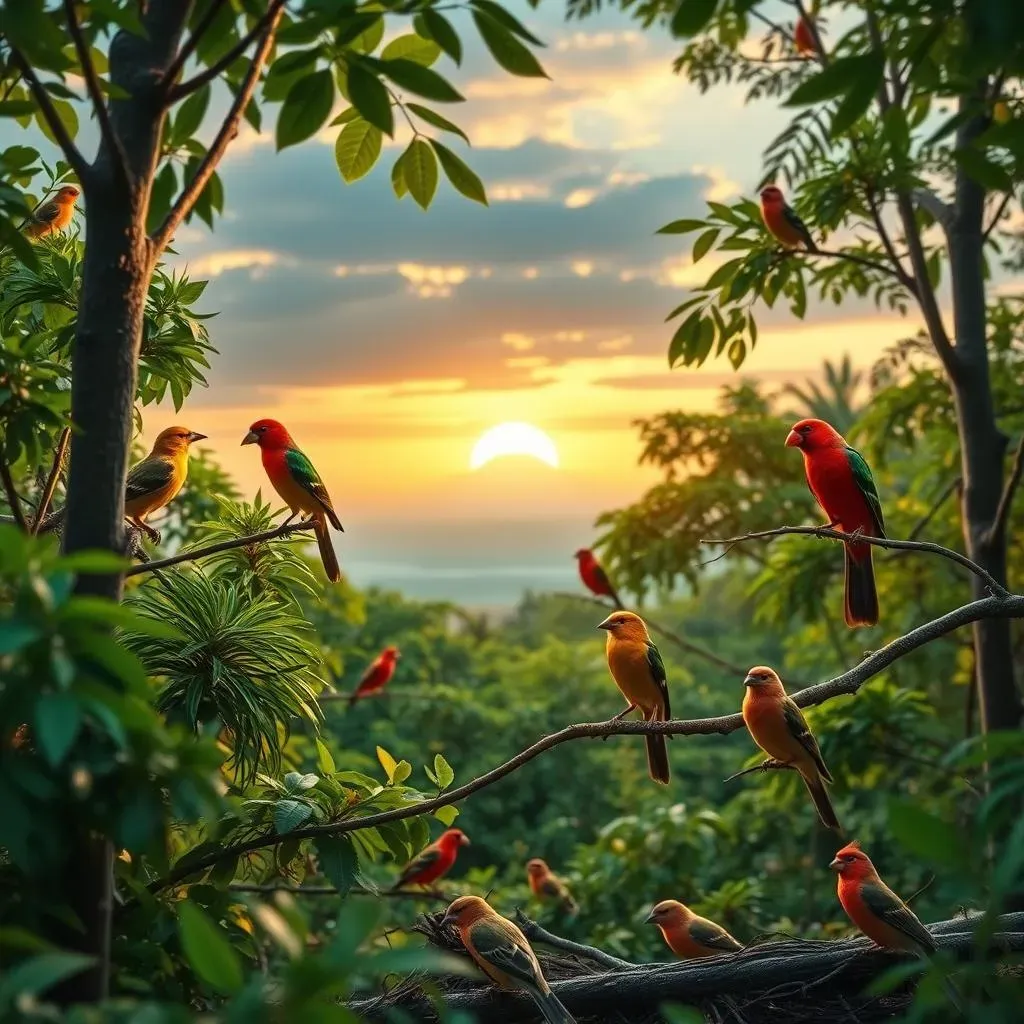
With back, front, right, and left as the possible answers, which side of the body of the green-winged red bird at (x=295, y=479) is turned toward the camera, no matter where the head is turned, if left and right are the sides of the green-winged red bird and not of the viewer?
left

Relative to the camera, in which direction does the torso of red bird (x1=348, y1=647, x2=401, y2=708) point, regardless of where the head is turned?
to the viewer's right

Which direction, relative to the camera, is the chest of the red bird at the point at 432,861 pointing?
to the viewer's right

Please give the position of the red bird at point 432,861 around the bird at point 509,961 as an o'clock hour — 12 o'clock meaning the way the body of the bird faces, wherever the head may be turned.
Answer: The red bird is roughly at 3 o'clock from the bird.

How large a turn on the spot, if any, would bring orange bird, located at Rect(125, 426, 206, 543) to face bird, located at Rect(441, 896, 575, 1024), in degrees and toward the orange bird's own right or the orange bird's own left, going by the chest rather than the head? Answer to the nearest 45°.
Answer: approximately 45° to the orange bird's own right

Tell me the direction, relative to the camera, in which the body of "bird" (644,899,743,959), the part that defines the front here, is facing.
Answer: to the viewer's left

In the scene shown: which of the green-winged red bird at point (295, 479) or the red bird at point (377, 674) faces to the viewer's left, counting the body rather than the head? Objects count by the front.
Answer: the green-winged red bird

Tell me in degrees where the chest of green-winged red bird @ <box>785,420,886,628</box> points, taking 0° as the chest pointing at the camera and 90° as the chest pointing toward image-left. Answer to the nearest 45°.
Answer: approximately 45°

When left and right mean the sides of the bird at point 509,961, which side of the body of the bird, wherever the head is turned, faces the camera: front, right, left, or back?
left

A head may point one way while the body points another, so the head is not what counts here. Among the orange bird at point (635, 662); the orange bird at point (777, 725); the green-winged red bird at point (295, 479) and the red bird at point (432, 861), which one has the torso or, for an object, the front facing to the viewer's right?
the red bird

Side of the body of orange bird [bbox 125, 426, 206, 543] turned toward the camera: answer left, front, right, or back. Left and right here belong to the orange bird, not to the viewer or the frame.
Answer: right
